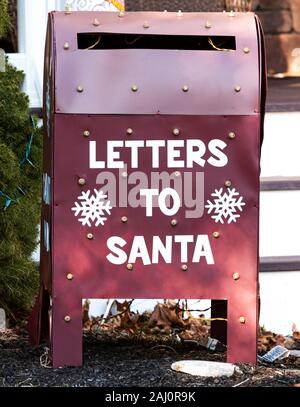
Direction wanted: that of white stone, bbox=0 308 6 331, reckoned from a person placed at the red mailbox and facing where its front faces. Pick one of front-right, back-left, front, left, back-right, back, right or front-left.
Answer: back-right

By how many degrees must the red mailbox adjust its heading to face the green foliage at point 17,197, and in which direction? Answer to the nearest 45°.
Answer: approximately 135° to its right

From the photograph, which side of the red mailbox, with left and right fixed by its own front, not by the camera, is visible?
front
